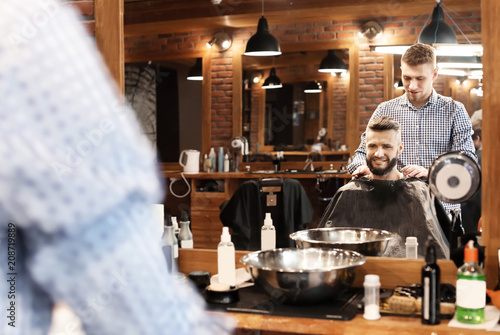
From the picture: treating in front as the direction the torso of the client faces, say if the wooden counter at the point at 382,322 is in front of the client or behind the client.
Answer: in front

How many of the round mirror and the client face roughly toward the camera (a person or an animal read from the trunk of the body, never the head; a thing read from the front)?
2

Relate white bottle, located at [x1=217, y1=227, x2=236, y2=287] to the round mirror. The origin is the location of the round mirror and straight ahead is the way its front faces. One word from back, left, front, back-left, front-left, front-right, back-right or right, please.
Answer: right

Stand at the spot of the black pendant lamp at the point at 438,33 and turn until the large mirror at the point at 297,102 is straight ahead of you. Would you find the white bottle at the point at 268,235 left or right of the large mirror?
left

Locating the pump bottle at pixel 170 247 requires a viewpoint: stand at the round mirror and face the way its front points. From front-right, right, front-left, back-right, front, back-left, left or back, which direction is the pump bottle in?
right

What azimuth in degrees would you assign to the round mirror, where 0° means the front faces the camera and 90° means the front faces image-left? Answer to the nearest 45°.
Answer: approximately 0°

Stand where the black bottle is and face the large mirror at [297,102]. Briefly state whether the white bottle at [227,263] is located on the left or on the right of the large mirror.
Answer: left

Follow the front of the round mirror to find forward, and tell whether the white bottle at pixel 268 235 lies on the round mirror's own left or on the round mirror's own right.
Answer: on the round mirror's own right
